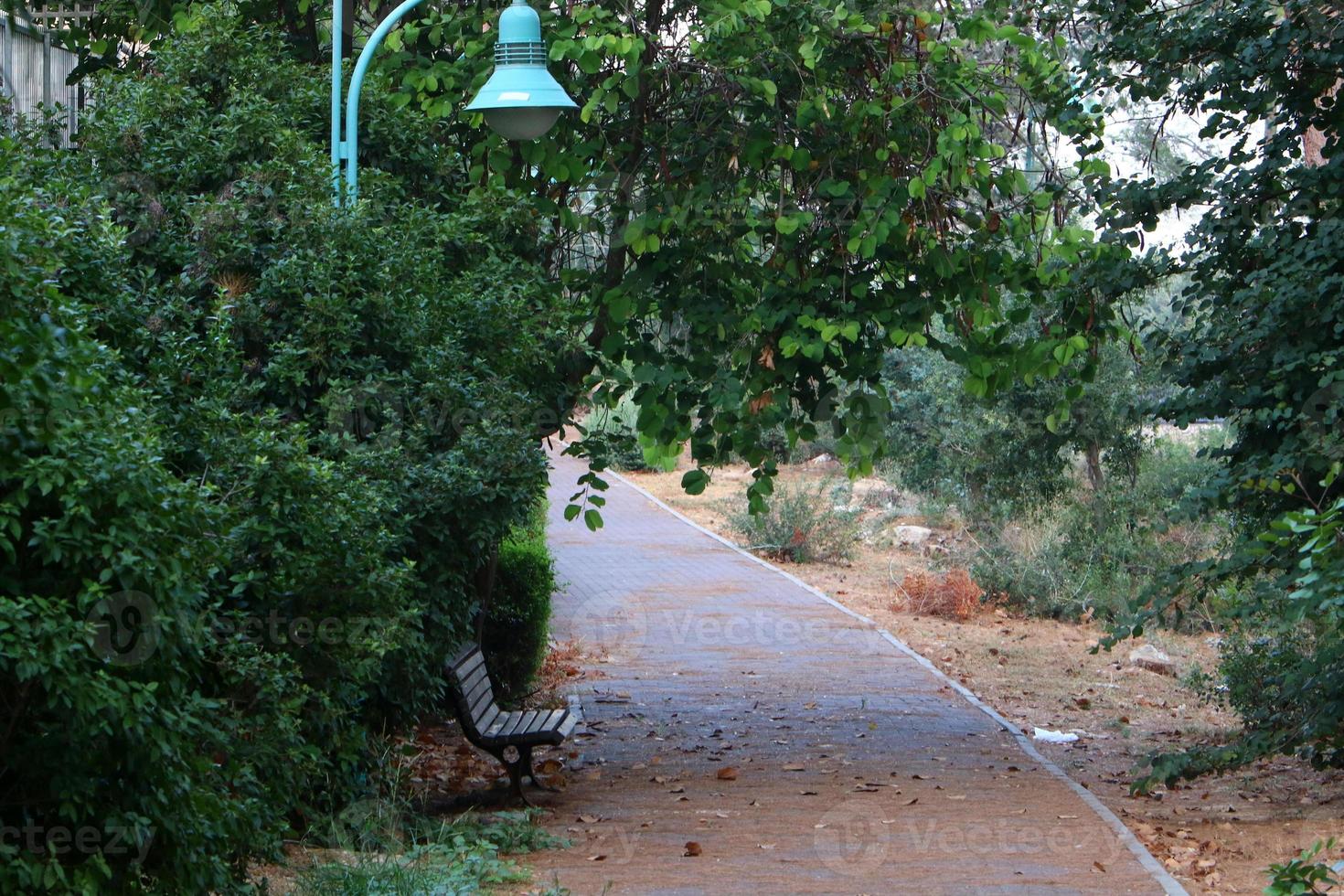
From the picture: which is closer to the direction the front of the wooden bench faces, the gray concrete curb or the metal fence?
the gray concrete curb

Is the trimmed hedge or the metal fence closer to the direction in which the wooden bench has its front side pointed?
the trimmed hedge

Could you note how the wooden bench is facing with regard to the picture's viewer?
facing to the right of the viewer

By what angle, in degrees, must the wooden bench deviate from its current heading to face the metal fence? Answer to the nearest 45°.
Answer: approximately 135° to its left

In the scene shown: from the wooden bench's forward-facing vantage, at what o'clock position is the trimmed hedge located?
The trimmed hedge is roughly at 9 o'clock from the wooden bench.

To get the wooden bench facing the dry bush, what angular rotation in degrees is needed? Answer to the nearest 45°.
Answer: approximately 45° to its left

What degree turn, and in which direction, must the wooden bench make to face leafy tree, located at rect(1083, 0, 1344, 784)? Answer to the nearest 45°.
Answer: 0° — it already faces it

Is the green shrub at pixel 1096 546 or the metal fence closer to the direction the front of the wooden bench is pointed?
the green shrub

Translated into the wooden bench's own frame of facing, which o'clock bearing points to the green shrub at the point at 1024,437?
The green shrub is roughly at 10 o'clock from the wooden bench.
